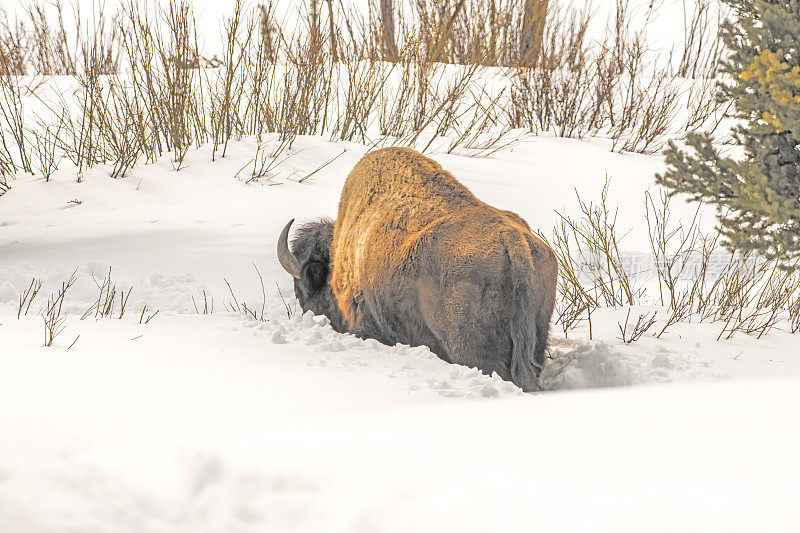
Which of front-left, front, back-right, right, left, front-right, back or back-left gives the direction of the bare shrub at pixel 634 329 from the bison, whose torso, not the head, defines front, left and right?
right

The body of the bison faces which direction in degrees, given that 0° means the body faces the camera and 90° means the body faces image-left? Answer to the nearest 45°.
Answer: approximately 135°

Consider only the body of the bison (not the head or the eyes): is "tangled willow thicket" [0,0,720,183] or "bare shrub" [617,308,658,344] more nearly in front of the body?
the tangled willow thicket

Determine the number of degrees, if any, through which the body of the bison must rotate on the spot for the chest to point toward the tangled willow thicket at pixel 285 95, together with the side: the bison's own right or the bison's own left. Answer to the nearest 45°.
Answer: approximately 45° to the bison's own right
